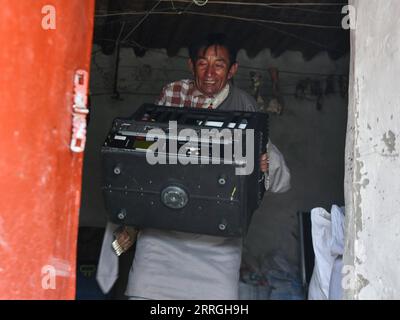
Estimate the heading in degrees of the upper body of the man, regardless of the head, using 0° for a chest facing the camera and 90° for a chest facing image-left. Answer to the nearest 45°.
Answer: approximately 0°

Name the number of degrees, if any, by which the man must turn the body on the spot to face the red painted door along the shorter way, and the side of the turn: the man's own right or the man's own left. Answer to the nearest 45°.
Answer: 0° — they already face it
